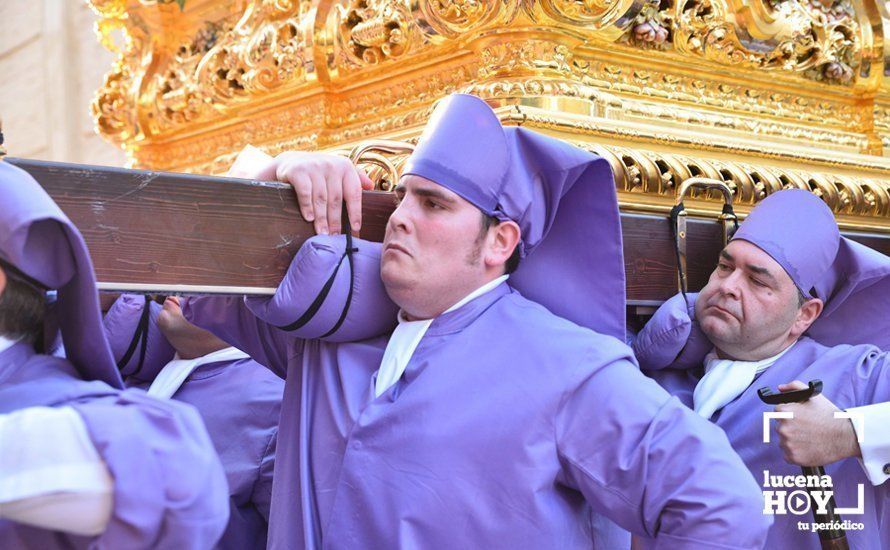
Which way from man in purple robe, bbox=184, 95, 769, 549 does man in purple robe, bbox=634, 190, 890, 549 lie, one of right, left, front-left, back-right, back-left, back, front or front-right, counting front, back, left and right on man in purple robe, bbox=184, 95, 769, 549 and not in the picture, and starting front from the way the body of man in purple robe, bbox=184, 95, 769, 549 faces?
back

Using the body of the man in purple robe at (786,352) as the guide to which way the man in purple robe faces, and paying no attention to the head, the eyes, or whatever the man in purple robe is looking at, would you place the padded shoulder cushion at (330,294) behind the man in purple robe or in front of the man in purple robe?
in front

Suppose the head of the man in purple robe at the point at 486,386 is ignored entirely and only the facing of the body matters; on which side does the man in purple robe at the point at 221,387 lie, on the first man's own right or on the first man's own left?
on the first man's own right

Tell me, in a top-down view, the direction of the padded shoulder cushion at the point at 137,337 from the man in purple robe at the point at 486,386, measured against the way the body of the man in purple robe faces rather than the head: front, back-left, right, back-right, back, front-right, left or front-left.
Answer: right

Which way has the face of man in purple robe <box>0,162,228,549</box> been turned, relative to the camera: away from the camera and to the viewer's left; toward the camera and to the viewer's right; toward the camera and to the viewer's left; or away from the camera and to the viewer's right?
away from the camera and to the viewer's left

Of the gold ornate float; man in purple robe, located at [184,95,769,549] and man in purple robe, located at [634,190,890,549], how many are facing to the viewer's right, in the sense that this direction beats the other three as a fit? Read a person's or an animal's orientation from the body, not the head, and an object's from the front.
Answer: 0

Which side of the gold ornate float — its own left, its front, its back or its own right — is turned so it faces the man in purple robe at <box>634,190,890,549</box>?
left

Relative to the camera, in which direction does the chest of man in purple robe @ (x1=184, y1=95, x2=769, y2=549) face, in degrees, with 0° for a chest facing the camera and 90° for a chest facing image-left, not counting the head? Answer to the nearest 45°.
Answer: approximately 45°

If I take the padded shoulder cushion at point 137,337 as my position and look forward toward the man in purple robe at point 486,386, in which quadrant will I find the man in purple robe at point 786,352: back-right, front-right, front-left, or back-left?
front-left

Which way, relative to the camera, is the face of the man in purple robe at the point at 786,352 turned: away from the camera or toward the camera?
toward the camera

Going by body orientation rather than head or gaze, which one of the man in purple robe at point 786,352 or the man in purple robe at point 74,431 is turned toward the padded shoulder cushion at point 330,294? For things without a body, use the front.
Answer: the man in purple robe at point 786,352

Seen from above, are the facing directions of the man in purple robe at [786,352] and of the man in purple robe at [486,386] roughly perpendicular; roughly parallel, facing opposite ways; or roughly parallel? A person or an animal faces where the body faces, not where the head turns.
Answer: roughly parallel

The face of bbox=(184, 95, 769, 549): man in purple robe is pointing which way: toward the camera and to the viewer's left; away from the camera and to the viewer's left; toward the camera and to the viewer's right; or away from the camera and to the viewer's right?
toward the camera and to the viewer's left

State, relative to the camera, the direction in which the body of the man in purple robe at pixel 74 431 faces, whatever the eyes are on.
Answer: to the viewer's left

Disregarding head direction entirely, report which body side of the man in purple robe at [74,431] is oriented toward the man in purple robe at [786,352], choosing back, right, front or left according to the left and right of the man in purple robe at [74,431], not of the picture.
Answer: back
